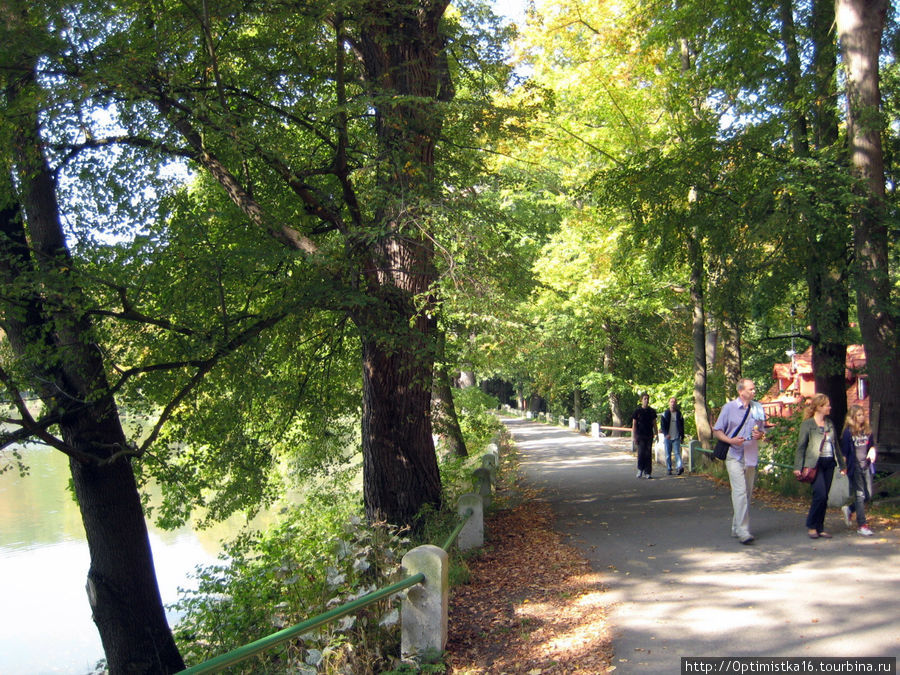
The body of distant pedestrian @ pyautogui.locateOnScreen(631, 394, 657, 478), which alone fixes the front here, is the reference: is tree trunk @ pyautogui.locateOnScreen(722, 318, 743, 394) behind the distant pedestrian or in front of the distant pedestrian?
behind

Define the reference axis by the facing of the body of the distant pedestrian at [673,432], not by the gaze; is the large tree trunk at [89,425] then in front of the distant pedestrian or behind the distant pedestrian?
in front

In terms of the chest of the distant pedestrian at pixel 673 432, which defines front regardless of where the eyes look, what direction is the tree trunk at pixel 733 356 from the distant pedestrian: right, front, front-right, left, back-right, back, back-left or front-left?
back-left

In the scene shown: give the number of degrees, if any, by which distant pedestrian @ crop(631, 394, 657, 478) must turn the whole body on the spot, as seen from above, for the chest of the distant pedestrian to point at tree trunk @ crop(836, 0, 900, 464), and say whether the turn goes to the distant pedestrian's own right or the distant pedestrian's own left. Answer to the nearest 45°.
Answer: approximately 45° to the distant pedestrian's own left

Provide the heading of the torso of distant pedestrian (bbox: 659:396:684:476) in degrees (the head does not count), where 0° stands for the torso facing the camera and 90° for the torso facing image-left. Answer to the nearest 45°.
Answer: approximately 0°

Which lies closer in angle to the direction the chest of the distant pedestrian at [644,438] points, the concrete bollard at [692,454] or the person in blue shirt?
the person in blue shirt

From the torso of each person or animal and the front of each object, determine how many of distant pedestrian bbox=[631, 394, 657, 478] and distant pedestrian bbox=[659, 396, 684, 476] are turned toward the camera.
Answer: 2

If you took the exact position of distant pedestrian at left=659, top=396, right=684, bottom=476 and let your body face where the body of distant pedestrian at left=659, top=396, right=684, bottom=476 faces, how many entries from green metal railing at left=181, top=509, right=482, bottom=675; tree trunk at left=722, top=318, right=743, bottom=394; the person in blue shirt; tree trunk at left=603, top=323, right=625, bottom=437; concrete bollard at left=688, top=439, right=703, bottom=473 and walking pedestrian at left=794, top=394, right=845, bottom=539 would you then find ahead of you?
3

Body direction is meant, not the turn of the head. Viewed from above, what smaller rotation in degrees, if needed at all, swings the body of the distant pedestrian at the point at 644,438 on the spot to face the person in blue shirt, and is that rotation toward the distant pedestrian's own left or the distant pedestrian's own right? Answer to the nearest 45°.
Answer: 0° — they already face them
